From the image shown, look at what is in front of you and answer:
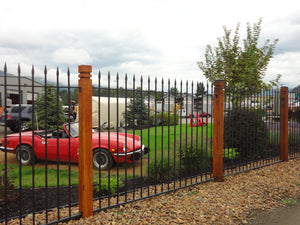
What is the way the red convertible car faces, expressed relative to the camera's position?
facing the viewer and to the right of the viewer

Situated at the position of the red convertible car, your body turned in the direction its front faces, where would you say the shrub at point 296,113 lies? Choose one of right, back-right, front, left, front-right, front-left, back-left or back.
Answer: front-left

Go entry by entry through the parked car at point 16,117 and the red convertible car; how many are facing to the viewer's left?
0

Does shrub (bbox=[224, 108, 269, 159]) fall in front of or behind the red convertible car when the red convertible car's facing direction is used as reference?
in front

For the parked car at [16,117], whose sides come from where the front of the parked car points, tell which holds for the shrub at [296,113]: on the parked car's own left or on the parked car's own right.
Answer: on the parked car's own right
